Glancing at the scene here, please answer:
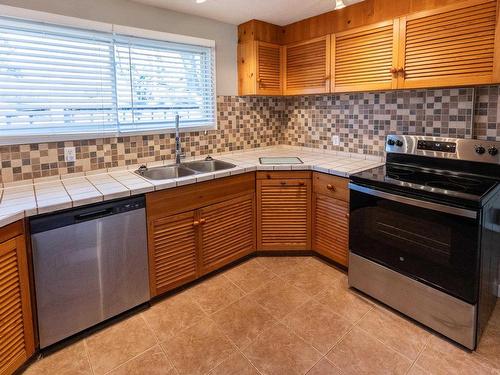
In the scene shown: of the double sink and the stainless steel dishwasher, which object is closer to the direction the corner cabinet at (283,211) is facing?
the stainless steel dishwasher

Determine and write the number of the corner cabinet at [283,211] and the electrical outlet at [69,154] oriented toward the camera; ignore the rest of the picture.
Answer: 2

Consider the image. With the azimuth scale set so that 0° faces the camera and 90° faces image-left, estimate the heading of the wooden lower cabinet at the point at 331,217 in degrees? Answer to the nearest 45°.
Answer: approximately 45°

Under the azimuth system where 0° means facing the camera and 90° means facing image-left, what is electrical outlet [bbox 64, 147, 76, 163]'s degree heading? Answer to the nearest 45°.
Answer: approximately 0°

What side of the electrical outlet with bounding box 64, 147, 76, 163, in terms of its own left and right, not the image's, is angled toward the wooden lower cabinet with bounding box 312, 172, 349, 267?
left

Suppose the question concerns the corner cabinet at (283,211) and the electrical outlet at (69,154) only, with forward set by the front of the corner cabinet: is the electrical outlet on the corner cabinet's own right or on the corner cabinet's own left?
on the corner cabinet's own right
